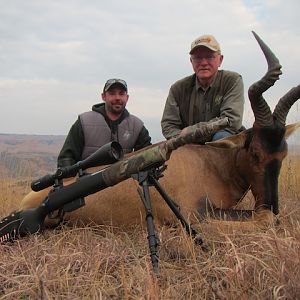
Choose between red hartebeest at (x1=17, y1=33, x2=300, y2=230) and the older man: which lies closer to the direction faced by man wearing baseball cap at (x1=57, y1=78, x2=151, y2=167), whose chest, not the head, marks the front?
the red hartebeest

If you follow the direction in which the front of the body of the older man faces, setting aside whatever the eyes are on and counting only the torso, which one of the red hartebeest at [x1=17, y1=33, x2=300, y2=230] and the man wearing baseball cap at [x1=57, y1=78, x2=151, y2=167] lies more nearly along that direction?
the red hartebeest

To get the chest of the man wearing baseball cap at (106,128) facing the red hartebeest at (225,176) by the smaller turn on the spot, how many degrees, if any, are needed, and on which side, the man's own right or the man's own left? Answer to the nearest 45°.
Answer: approximately 45° to the man's own left

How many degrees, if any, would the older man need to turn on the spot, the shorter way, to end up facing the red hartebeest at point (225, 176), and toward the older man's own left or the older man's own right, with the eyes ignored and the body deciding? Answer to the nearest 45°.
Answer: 0° — they already face it

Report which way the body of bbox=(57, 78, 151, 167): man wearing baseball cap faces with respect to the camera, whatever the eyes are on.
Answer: toward the camera

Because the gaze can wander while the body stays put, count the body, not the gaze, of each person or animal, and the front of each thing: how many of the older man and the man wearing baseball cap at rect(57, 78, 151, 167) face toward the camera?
2

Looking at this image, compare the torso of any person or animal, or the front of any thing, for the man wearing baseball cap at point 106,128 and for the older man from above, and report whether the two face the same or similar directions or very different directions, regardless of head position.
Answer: same or similar directions

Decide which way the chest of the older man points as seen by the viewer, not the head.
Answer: toward the camera

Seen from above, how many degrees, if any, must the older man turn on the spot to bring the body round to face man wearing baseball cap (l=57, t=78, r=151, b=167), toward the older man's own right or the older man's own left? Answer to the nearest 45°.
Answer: approximately 90° to the older man's own right

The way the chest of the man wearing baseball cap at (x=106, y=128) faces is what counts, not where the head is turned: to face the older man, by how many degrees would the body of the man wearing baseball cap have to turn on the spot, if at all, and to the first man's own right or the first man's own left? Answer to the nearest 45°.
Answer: approximately 90° to the first man's own left
